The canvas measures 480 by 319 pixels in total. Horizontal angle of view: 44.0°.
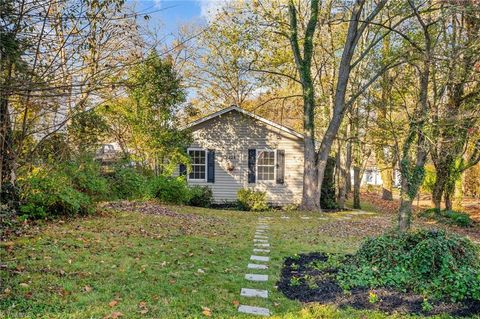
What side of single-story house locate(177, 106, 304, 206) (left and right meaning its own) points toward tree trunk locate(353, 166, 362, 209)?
left

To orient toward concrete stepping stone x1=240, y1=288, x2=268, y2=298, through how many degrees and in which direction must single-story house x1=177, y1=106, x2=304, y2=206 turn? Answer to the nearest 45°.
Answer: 0° — it already faces it

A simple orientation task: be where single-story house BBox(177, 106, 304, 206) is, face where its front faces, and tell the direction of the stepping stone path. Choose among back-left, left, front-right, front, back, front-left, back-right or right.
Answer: front

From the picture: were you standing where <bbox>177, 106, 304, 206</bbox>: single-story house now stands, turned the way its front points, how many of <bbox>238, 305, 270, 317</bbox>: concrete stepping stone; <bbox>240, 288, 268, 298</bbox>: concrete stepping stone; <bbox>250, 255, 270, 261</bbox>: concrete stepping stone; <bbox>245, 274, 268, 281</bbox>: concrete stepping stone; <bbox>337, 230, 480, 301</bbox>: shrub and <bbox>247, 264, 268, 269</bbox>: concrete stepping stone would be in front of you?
6

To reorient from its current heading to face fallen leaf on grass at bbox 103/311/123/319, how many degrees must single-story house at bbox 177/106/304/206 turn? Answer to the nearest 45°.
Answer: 0° — it already faces it

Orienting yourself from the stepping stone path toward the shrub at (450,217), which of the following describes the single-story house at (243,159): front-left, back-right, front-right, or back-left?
front-left

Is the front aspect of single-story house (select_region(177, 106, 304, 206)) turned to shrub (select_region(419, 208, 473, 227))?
no

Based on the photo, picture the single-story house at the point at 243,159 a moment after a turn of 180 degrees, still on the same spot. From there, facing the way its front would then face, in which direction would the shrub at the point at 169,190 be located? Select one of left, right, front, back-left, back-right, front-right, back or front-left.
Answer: back-left

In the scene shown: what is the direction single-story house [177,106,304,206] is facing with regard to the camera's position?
facing the viewer

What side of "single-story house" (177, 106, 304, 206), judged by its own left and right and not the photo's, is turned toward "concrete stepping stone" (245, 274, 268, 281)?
front

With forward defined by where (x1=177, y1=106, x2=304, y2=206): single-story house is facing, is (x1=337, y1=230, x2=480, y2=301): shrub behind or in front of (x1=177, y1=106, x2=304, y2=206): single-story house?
in front

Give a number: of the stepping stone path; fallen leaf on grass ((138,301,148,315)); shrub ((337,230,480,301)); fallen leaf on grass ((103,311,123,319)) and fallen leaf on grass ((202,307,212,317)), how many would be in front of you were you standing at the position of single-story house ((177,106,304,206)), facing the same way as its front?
5

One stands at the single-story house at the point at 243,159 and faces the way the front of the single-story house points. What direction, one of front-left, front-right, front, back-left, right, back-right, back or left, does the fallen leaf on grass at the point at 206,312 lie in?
front

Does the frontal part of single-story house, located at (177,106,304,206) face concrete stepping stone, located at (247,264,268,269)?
yes

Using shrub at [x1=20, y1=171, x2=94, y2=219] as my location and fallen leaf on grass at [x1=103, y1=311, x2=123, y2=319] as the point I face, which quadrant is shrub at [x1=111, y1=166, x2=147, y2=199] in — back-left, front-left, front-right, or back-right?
back-left

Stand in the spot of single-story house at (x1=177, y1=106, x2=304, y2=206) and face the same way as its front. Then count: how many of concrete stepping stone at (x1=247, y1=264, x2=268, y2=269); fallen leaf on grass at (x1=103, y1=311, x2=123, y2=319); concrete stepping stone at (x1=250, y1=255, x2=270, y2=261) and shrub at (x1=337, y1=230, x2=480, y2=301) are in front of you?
4
